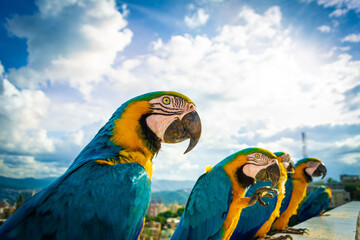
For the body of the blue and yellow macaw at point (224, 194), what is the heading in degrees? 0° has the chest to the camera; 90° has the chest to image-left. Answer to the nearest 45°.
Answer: approximately 270°

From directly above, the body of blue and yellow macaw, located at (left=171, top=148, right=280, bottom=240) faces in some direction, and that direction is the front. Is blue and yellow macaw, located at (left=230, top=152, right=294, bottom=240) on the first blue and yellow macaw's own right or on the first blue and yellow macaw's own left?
on the first blue and yellow macaw's own left

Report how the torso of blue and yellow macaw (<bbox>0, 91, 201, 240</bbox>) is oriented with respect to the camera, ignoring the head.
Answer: to the viewer's right

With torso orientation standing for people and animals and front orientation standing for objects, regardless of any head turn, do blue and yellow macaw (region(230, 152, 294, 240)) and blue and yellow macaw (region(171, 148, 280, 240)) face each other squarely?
no

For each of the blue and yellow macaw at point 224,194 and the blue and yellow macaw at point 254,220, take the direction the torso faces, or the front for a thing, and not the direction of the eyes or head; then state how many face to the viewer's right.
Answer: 2

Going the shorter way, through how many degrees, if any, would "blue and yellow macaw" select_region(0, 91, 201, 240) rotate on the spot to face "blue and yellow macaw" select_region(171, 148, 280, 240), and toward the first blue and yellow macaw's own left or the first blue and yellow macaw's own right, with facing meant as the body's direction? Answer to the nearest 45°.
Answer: approximately 45° to the first blue and yellow macaw's own left

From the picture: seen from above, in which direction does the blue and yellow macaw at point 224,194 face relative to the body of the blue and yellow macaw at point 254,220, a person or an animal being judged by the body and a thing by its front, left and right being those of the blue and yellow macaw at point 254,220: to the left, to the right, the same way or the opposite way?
the same way

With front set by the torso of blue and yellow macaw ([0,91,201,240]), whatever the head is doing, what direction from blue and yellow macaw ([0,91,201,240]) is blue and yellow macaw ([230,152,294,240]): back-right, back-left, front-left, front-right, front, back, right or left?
front-left

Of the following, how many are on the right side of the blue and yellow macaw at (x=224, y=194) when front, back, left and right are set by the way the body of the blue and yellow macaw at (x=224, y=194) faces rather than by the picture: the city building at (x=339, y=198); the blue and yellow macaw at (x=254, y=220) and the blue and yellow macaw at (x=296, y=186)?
0

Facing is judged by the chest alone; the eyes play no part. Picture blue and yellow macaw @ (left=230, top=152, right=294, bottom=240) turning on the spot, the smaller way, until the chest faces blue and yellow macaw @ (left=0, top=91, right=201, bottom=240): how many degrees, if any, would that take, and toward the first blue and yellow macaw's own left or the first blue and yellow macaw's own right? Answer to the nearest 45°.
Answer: approximately 90° to the first blue and yellow macaw's own right

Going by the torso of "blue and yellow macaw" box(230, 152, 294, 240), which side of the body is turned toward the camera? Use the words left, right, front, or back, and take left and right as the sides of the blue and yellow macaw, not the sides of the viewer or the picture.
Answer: right

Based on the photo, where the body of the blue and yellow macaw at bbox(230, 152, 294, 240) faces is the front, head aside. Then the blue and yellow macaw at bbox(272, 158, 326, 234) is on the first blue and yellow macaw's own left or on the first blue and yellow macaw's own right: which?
on the first blue and yellow macaw's own left

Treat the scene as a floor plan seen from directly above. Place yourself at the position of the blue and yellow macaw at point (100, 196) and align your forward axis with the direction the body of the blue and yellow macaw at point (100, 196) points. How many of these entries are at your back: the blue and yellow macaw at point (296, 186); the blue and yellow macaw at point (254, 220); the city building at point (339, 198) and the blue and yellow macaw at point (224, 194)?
0
